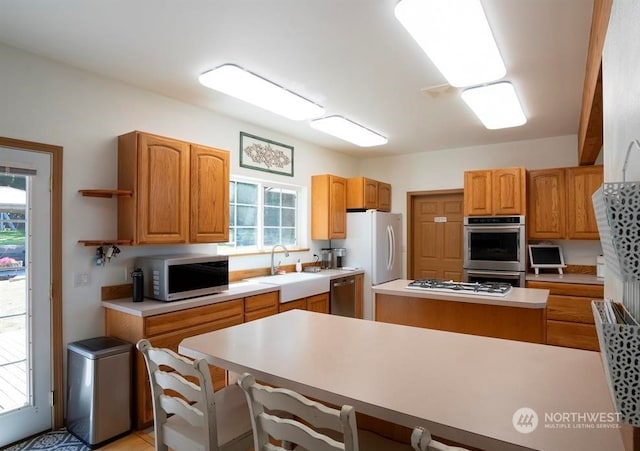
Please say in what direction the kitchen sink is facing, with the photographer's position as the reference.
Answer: facing the viewer and to the right of the viewer

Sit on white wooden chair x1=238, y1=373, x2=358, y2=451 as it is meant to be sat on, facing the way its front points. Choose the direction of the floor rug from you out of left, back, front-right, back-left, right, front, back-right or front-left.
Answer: left

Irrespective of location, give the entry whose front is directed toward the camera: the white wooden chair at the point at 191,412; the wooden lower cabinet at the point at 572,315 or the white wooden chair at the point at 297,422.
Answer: the wooden lower cabinet

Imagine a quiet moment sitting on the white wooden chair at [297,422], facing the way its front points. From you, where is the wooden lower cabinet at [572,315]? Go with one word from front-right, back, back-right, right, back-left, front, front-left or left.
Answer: front

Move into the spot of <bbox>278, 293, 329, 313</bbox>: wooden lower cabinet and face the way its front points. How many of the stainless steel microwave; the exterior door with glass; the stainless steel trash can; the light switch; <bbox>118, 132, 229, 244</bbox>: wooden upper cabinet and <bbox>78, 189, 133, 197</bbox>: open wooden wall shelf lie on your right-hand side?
6

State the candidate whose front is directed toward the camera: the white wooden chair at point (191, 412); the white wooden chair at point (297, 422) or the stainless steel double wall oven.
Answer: the stainless steel double wall oven

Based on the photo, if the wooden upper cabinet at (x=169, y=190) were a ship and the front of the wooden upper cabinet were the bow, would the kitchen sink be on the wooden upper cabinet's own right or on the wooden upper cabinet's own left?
on the wooden upper cabinet's own left

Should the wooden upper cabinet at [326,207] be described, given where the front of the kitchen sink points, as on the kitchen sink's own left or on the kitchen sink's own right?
on the kitchen sink's own left

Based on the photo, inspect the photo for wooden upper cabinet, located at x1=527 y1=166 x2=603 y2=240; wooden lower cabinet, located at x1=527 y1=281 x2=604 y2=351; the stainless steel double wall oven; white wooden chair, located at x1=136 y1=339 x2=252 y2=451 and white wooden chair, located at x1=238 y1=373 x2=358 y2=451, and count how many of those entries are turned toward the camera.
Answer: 3

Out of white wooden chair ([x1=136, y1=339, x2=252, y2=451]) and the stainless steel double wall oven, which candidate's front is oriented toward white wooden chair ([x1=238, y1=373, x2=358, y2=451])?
the stainless steel double wall oven

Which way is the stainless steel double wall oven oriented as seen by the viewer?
toward the camera

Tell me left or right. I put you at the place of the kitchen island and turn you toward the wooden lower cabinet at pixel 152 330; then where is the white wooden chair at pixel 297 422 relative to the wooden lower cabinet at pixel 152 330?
left

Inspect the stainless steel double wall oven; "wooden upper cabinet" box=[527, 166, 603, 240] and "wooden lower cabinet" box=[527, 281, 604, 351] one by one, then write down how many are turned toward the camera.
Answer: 3
